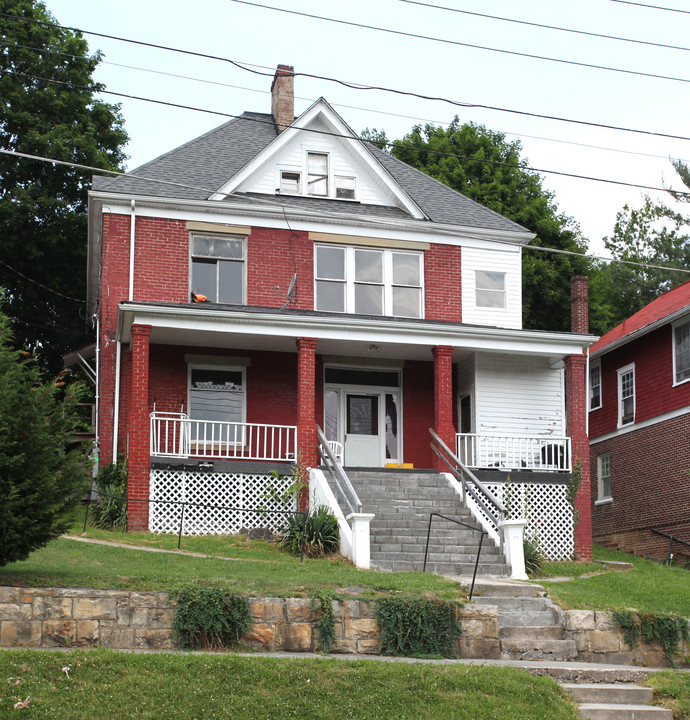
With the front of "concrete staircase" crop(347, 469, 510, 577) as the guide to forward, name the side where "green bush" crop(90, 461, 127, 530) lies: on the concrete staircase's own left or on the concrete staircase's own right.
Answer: on the concrete staircase's own right

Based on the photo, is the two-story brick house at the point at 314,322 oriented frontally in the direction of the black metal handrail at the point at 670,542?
no

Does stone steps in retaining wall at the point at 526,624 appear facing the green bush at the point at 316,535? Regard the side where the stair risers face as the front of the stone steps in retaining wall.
no

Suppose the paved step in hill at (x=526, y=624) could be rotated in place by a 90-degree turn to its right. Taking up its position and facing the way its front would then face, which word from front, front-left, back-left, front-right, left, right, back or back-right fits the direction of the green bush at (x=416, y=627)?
front-left

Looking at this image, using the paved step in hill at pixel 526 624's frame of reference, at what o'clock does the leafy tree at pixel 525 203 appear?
The leafy tree is roughly at 6 o'clock from the paved step in hill.

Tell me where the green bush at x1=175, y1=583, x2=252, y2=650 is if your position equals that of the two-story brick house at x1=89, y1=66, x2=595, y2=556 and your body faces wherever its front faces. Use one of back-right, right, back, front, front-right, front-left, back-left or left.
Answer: front

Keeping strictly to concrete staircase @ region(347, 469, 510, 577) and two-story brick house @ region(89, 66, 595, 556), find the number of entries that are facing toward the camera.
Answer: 2

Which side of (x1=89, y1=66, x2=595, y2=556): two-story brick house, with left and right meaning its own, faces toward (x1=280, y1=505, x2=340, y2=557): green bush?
front

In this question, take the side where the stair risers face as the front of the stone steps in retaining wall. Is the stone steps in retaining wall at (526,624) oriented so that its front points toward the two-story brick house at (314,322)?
no

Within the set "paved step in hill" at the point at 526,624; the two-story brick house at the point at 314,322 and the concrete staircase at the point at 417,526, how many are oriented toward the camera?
3

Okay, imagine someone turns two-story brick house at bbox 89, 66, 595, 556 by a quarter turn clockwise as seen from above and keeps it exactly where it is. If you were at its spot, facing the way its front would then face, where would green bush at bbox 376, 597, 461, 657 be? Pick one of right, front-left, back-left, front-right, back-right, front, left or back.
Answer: left

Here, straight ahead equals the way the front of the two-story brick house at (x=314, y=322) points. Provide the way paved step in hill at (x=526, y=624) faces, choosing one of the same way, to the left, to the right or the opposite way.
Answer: the same way

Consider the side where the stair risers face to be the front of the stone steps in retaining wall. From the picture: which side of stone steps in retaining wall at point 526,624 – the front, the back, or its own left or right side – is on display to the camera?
front

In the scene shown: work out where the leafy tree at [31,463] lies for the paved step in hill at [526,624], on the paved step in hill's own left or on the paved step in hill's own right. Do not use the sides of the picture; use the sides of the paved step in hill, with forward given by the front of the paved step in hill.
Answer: on the paved step in hill's own right

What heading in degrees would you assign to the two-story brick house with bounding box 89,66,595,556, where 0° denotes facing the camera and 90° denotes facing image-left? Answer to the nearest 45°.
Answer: approximately 0°

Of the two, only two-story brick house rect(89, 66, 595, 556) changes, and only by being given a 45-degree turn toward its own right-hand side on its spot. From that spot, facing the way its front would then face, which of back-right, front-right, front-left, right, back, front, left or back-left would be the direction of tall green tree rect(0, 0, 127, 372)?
right

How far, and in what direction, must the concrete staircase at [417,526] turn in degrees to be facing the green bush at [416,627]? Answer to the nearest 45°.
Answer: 0° — it already faces it

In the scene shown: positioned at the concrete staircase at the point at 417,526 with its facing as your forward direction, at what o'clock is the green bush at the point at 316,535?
The green bush is roughly at 2 o'clock from the concrete staircase.
